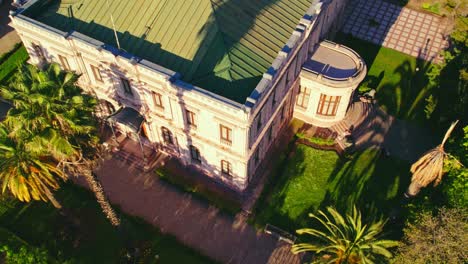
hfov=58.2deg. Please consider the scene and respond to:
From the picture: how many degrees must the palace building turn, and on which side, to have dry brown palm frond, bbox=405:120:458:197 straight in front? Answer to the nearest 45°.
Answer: approximately 90° to its left

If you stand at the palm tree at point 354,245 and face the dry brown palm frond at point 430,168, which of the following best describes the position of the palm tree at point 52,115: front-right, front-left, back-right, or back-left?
back-left

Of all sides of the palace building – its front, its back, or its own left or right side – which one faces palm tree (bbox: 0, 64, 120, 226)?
front

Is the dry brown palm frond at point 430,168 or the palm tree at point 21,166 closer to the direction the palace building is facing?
the palm tree

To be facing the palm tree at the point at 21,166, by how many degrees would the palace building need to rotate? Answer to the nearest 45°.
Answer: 0° — it already faces it

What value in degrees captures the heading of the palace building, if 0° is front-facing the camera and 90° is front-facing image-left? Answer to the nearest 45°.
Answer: approximately 45°

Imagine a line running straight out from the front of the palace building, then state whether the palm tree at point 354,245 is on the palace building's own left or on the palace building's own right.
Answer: on the palace building's own left
